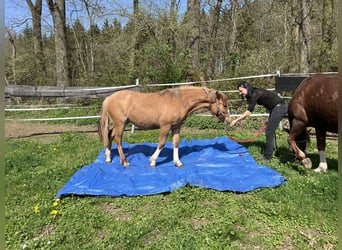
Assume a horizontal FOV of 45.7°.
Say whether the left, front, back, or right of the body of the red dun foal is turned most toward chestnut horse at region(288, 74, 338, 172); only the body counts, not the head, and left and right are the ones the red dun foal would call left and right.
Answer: front

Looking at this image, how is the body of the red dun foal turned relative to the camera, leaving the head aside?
to the viewer's right

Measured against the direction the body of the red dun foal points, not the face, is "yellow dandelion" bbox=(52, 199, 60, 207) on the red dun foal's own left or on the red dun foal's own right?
on the red dun foal's own right
